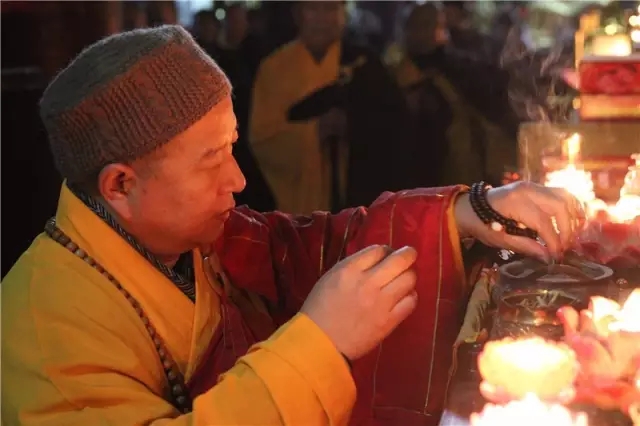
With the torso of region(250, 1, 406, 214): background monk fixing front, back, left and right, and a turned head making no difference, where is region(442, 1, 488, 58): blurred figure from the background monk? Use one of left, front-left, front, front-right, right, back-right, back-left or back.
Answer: back-left

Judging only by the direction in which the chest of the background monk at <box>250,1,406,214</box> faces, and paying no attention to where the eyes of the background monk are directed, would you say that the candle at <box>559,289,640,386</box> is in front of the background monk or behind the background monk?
in front

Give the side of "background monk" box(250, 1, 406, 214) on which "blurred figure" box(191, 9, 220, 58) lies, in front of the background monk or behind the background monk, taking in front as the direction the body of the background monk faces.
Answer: behind

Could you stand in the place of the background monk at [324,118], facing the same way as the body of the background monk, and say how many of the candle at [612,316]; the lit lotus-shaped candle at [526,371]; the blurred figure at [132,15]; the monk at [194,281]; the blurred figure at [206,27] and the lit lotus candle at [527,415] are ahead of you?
4

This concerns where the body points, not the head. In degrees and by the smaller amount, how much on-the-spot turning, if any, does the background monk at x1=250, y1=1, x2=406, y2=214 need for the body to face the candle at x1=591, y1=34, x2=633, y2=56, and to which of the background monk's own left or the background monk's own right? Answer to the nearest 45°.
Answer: approximately 45° to the background monk's own left

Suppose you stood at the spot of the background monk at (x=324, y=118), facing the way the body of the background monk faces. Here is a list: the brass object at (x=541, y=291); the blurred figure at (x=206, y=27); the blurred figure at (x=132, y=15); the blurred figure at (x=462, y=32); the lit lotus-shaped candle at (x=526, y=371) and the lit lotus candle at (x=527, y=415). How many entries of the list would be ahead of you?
3

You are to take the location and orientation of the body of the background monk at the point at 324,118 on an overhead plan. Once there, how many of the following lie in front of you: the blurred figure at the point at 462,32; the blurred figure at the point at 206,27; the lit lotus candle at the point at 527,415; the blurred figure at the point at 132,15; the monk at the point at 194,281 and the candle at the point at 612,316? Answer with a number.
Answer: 3

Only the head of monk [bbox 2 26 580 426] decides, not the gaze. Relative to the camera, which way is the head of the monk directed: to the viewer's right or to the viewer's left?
to the viewer's right

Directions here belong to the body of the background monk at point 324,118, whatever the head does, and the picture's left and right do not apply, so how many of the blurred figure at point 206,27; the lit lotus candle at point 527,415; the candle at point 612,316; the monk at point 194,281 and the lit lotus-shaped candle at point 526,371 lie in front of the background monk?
4

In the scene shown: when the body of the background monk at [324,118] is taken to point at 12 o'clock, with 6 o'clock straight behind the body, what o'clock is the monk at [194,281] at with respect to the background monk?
The monk is roughly at 12 o'clock from the background monk.

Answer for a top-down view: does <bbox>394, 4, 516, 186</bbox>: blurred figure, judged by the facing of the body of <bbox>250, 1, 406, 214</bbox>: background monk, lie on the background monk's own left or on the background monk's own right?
on the background monk's own left

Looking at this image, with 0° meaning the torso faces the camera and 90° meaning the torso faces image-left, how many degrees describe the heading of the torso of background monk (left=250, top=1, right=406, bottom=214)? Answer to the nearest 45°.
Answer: approximately 0°

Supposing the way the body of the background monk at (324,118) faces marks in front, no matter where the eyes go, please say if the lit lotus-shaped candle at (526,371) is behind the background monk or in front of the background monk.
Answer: in front
